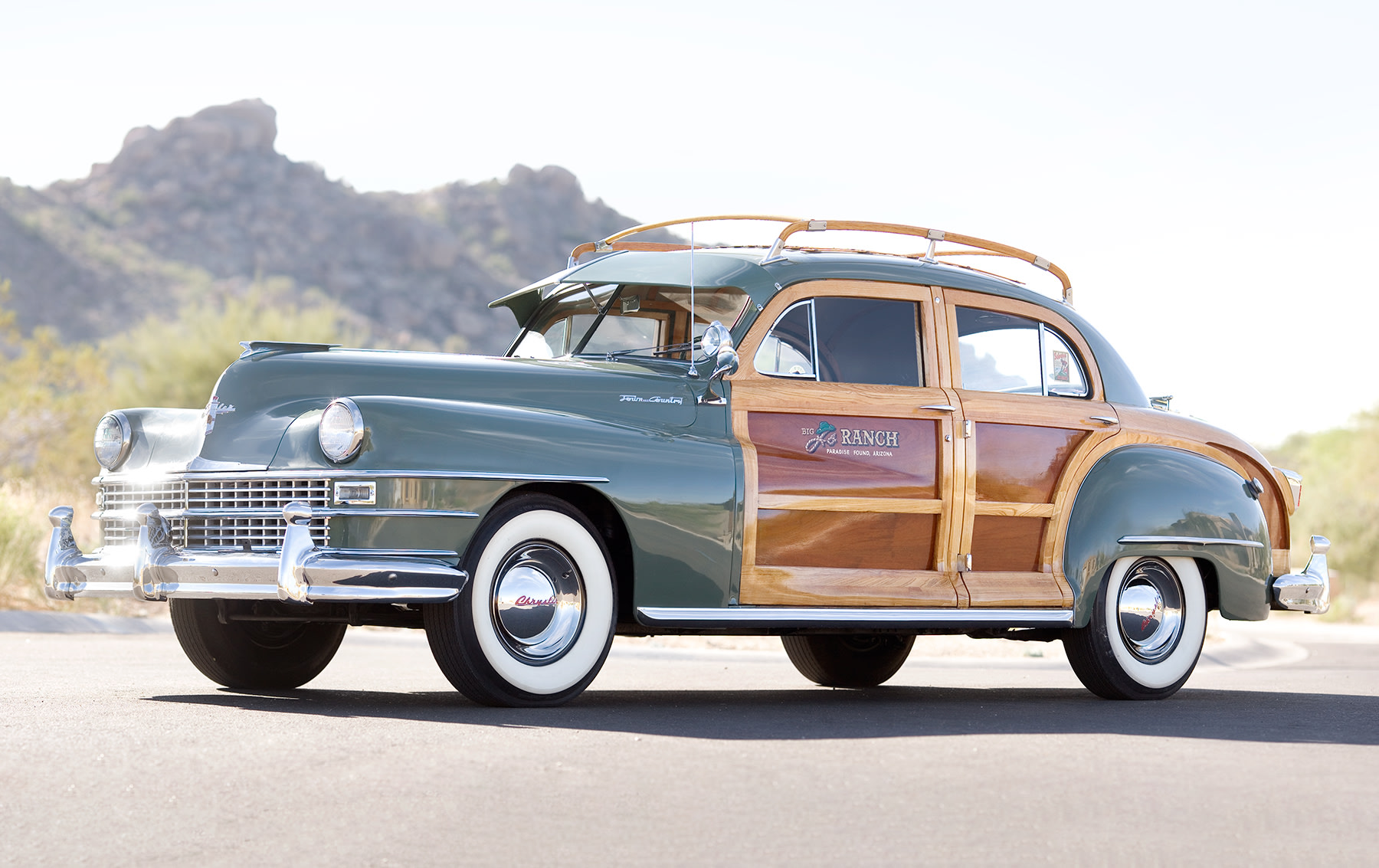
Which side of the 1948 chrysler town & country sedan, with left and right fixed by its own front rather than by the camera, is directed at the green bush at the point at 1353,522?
back

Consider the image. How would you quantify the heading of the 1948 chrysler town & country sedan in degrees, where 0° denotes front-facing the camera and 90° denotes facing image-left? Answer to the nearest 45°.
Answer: approximately 45°
